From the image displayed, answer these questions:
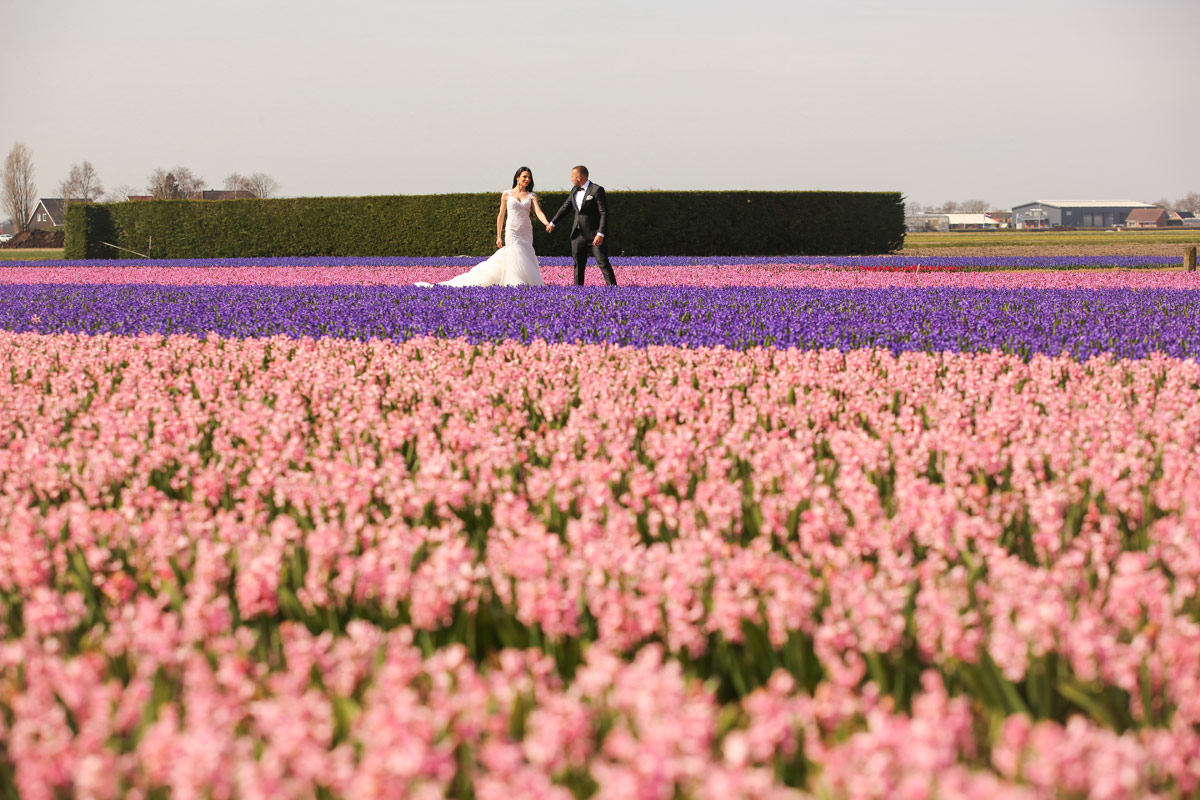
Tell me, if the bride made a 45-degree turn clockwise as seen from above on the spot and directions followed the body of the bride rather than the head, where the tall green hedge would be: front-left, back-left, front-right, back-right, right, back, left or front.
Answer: back

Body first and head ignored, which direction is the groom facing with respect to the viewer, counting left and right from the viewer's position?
facing the viewer and to the left of the viewer

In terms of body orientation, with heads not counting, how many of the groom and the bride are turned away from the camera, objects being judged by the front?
0

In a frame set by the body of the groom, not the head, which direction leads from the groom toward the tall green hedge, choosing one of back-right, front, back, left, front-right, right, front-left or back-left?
back-right

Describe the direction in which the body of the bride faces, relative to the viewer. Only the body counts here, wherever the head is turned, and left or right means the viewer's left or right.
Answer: facing the viewer and to the right of the viewer

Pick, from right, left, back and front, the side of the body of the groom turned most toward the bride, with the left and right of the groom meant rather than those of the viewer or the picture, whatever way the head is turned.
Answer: right
